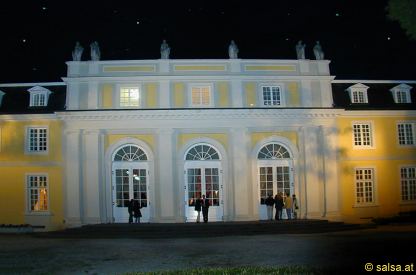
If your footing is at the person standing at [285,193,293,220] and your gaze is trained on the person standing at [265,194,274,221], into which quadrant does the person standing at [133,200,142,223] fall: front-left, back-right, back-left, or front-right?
front-left

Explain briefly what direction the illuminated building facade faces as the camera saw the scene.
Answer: facing the viewer

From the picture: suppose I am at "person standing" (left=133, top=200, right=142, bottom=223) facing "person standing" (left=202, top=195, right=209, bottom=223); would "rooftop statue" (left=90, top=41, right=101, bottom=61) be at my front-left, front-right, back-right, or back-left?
back-left
